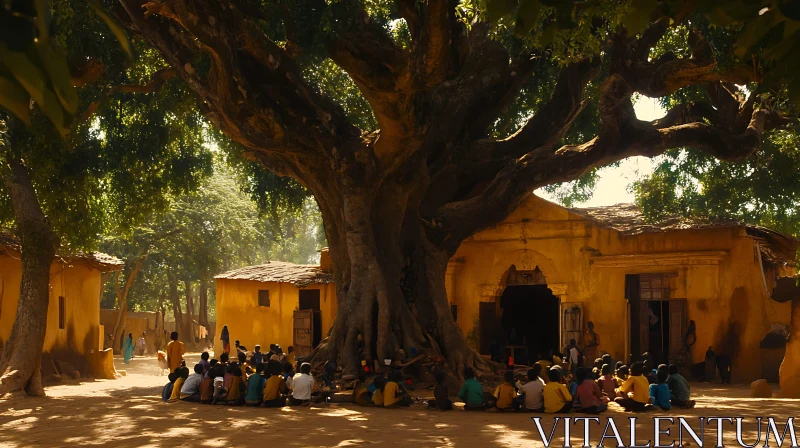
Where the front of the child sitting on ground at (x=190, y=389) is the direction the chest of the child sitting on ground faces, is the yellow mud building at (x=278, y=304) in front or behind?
in front

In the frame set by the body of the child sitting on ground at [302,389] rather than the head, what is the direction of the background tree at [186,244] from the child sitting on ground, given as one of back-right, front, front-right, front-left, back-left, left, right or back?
front

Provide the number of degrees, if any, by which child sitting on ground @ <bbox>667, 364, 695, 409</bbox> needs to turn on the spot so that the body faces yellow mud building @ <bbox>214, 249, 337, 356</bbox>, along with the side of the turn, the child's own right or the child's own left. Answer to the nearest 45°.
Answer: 0° — they already face it

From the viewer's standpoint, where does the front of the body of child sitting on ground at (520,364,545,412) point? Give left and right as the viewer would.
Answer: facing away from the viewer

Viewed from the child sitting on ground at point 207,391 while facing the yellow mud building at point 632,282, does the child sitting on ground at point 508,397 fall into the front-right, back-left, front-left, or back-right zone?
front-right

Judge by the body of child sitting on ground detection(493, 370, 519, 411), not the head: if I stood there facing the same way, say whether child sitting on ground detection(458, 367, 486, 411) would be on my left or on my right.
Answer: on my left

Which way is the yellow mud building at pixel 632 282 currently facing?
toward the camera

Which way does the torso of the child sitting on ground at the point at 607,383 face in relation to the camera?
away from the camera

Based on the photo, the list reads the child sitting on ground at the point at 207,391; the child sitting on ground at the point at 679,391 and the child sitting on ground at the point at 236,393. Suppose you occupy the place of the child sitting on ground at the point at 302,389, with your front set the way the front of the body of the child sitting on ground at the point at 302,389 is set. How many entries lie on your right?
1

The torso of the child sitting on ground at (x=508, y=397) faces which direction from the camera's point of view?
away from the camera

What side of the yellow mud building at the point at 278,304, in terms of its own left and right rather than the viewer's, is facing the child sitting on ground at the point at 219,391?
front

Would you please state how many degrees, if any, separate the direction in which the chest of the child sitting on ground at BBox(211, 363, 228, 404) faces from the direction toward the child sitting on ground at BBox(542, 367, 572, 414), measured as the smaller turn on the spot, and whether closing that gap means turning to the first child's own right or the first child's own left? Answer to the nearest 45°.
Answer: approximately 90° to the first child's own right

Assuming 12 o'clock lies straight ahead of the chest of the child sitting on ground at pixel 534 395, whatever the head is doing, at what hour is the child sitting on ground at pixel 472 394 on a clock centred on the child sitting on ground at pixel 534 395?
the child sitting on ground at pixel 472 394 is roughly at 10 o'clock from the child sitting on ground at pixel 534 395.

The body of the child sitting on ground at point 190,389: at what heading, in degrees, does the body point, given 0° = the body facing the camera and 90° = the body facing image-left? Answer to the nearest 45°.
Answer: approximately 225°

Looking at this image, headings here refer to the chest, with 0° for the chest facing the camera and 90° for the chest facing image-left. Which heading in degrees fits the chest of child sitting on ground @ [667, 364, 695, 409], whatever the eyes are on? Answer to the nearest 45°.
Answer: approximately 135°

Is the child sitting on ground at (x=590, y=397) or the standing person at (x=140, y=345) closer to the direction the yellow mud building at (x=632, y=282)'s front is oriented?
the child sitting on ground
